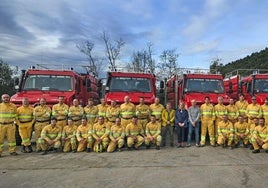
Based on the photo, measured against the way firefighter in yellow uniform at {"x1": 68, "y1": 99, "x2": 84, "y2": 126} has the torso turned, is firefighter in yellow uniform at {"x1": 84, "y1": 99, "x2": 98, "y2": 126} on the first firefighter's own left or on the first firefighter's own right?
on the first firefighter's own left

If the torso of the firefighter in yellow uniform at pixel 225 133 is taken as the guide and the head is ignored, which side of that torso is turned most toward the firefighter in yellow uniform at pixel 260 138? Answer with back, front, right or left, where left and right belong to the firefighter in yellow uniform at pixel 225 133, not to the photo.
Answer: left

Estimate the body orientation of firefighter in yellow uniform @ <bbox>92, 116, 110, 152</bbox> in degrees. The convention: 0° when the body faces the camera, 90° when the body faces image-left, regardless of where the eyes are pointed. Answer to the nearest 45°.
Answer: approximately 0°

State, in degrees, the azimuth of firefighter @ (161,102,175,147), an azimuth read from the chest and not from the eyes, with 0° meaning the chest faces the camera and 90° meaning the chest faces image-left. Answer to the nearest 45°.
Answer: approximately 0°

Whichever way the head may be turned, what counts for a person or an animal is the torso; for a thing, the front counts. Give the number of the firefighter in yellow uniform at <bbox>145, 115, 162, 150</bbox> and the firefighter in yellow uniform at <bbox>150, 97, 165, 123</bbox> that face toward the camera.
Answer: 2
